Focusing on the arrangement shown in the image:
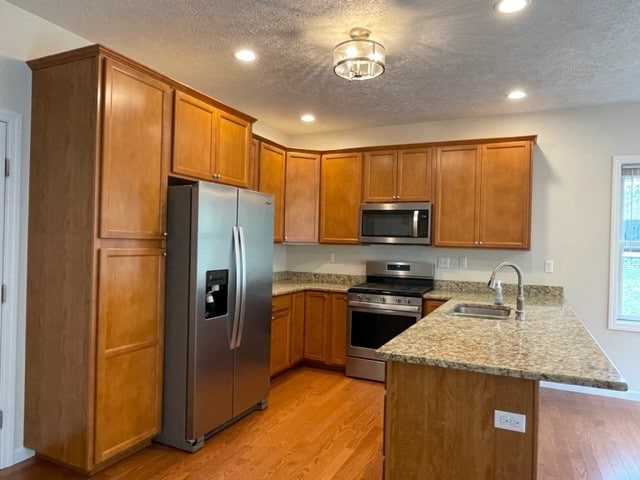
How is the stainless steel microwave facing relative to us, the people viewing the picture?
facing the viewer

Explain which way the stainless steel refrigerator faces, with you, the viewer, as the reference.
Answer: facing the viewer and to the right of the viewer

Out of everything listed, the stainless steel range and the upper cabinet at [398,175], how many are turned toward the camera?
2

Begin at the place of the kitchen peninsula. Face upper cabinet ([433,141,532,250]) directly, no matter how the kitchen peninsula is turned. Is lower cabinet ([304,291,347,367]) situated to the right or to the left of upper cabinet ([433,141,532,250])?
left

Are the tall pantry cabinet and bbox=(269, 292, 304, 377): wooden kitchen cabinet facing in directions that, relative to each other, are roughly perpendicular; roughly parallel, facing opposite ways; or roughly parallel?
roughly parallel

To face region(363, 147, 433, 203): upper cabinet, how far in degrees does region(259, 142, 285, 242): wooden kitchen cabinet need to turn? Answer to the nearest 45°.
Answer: approximately 45° to its left

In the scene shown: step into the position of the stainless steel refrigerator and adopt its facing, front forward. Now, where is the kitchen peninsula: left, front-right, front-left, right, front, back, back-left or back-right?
front

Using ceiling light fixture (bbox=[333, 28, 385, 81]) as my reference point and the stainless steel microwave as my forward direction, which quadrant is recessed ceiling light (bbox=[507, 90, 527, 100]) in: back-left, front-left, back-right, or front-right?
front-right

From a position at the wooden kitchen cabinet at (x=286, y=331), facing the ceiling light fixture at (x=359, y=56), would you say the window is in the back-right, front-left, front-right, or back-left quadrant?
front-left

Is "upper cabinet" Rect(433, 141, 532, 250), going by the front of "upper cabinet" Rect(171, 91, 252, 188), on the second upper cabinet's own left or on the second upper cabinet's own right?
on the second upper cabinet's own left

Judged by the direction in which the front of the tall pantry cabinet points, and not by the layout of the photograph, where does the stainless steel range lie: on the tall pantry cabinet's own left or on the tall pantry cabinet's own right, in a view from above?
on the tall pantry cabinet's own left

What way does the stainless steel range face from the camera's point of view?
toward the camera

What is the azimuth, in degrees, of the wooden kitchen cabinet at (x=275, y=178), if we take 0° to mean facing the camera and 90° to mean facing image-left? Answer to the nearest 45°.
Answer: approximately 315°

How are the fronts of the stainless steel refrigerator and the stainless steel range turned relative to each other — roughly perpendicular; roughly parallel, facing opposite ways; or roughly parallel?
roughly perpendicular

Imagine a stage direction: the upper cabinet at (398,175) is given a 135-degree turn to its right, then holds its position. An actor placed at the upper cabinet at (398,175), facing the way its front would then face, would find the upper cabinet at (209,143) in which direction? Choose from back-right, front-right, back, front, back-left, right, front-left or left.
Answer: left

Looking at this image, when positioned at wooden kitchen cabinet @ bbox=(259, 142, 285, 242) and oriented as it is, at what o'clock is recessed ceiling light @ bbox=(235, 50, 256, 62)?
The recessed ceiling light is roughly at 2 o'clock from the wooden kitchen cabinet.
